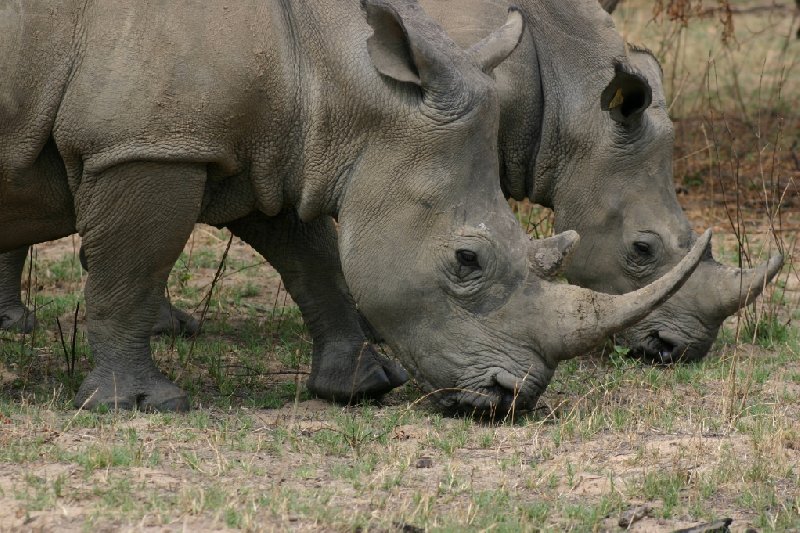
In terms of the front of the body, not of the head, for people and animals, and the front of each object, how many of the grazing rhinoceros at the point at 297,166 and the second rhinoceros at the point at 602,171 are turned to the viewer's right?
2

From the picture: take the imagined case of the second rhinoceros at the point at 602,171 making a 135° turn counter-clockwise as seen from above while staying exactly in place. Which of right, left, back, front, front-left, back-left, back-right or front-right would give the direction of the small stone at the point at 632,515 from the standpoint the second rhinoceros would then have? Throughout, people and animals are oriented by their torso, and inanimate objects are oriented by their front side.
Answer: back-left

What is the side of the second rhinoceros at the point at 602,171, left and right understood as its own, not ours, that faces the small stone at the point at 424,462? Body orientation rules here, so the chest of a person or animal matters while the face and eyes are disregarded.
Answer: right

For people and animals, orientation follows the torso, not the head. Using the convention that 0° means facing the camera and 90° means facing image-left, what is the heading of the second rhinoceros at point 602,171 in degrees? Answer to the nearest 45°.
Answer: approximately 270°

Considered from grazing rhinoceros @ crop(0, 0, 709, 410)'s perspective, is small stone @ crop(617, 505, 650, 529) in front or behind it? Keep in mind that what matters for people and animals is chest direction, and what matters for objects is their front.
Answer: in front

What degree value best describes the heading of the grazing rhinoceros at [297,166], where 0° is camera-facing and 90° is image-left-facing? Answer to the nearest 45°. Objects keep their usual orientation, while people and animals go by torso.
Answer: approximately 270°

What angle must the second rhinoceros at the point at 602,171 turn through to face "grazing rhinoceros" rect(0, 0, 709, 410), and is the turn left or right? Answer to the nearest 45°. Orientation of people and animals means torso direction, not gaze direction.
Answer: approximately 135° to its right
